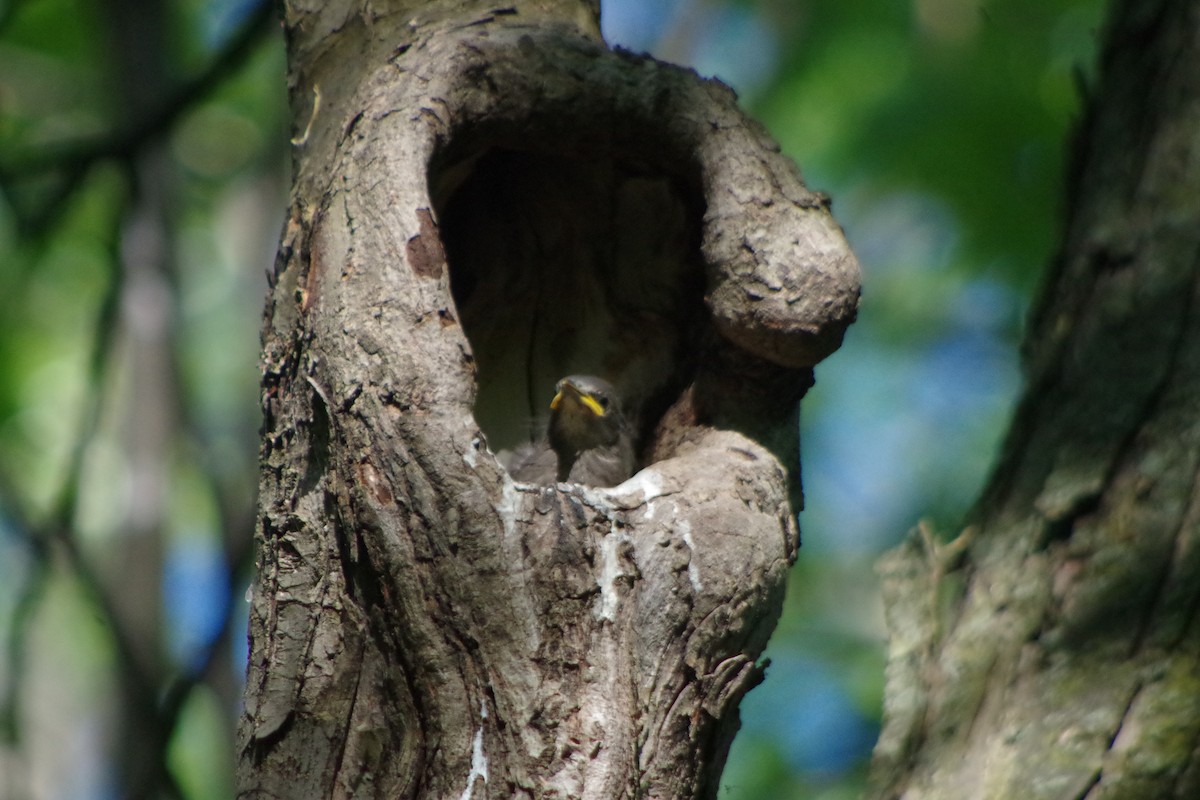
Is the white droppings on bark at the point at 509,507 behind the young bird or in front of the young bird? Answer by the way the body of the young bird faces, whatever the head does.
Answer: in front

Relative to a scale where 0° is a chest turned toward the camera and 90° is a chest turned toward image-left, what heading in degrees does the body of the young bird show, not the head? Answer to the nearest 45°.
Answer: approximately 45°

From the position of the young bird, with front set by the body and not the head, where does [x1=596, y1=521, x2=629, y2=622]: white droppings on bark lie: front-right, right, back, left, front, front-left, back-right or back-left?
front-left

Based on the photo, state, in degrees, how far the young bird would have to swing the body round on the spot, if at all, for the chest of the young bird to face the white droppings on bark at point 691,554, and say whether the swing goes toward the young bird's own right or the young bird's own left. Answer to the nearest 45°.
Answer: approximately 45° to the young bird's own left
